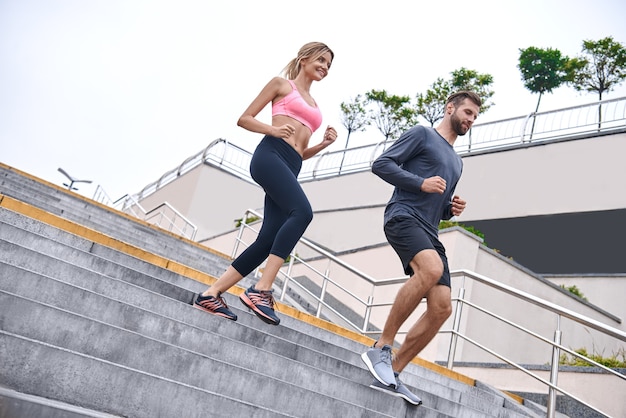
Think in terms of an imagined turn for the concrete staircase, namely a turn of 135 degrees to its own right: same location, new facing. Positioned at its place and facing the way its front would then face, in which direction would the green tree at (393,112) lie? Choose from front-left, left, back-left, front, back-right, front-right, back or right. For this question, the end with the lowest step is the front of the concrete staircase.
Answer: right

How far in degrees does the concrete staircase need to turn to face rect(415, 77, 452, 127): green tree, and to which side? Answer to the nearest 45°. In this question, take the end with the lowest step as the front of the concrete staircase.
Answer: approximately 135° to its left
